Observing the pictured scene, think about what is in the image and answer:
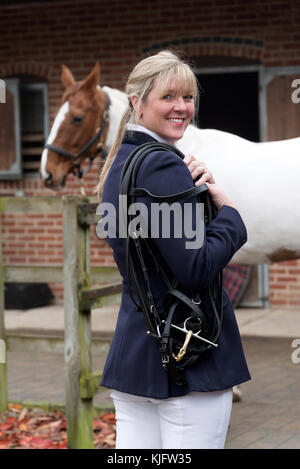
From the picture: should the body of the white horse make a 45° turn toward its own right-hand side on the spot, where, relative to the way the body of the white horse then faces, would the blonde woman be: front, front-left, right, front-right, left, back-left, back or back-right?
back-left

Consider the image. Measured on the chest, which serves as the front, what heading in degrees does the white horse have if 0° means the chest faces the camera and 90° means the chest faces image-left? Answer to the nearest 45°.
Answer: approximately 90°
